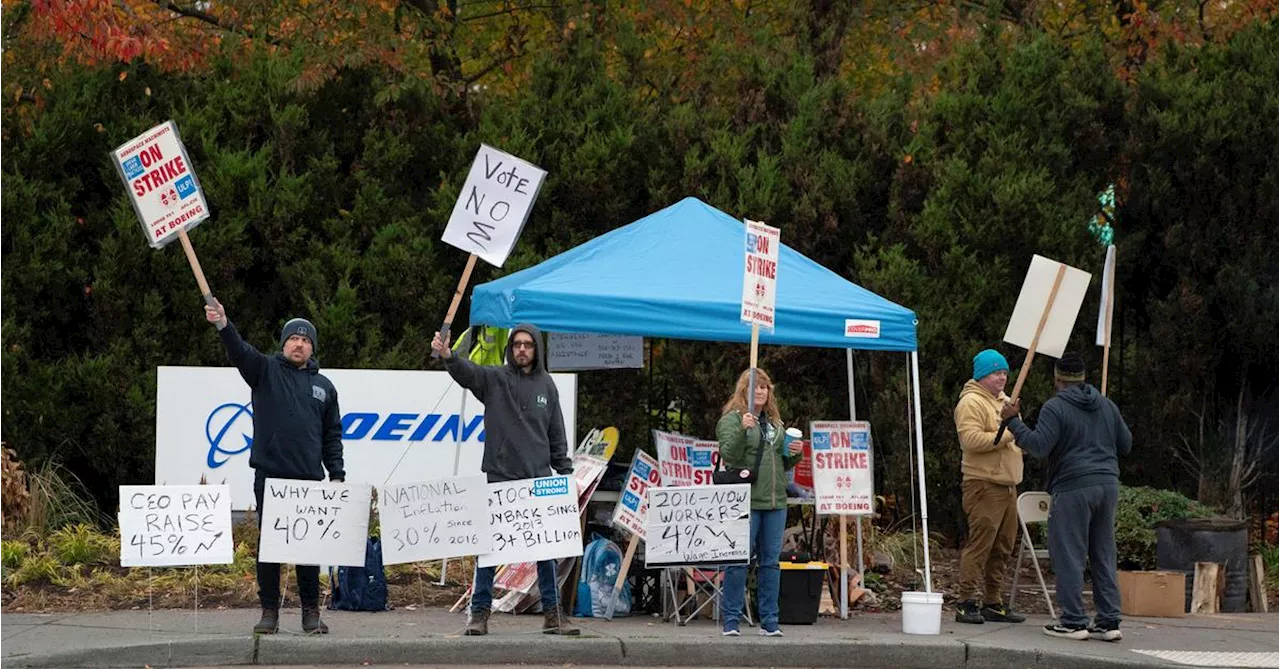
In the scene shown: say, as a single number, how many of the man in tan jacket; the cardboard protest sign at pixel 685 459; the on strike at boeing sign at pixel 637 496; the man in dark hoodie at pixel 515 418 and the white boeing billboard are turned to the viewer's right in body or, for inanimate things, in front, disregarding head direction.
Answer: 1

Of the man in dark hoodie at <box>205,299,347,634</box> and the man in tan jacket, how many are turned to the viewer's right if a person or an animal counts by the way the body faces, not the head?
1

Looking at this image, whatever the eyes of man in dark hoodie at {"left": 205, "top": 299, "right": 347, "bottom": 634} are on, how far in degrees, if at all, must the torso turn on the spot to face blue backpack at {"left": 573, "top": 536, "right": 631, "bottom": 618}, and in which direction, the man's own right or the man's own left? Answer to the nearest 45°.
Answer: approximately 135° to the man's own left

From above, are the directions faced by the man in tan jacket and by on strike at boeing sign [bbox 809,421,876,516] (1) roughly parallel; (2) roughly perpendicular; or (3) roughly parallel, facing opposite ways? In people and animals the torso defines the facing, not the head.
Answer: roughly perpendicular

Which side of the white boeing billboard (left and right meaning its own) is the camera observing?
front

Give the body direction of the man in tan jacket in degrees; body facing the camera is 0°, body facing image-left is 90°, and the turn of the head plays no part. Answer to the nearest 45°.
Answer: approximately 270°

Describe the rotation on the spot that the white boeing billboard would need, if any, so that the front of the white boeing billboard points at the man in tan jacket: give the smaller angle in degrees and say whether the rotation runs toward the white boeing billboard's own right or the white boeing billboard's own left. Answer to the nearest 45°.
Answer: approximately 45° to the white boeing billboard's own left

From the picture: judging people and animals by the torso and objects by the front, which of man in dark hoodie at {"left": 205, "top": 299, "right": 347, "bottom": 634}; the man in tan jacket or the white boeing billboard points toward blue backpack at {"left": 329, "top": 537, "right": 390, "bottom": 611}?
the white boeing billboard

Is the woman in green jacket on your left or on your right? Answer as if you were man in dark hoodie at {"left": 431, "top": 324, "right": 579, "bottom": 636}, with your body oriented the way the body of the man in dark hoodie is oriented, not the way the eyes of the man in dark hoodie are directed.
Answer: on your left

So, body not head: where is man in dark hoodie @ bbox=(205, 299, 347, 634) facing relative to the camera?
toward the camera

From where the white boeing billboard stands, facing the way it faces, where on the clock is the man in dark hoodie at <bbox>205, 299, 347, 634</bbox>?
The man in dark hoodie is roughly at 12 o'clock from the white boeing billboard.

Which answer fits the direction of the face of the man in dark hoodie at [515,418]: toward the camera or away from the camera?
toward the camera

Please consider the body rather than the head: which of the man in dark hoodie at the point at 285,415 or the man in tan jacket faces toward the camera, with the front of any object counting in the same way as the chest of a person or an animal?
the man in dark hoodie

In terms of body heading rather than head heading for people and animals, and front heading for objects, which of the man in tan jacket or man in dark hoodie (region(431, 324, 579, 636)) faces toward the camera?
the man in dark hoodie

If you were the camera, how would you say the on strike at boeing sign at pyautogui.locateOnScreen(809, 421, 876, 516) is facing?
facing the viewer
